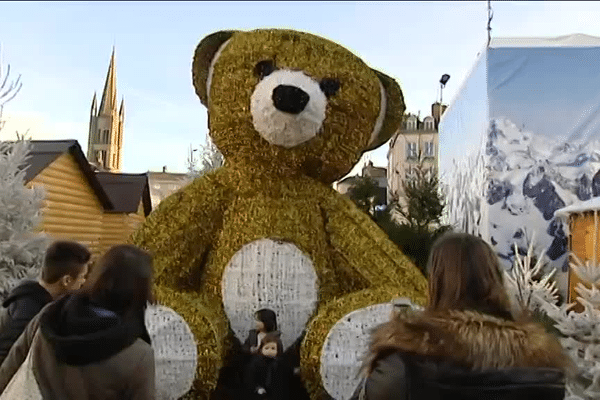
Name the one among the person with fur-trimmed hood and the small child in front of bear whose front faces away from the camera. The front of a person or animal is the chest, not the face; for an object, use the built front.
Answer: the person with fur-trimmed hood

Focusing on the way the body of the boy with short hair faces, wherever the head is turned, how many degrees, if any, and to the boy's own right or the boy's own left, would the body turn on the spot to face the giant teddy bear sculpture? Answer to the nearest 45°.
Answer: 0° — they already face it

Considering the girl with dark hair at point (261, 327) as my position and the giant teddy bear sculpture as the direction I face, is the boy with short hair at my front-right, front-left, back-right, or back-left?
back-left

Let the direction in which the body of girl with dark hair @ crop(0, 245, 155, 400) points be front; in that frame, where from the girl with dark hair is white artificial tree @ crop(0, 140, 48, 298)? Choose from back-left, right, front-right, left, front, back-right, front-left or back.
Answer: front-left

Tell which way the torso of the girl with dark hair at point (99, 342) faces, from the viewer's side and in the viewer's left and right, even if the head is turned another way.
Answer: facing away from the viewer and to the right of the viewer

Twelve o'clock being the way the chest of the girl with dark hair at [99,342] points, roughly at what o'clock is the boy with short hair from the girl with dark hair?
The boy with short hair is roughly at 10 o'clock from the girl with dark hair.

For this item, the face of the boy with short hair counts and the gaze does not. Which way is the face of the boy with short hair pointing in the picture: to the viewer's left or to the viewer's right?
to the viewer's right

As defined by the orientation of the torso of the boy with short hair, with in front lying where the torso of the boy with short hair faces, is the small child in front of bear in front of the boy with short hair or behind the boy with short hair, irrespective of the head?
in front

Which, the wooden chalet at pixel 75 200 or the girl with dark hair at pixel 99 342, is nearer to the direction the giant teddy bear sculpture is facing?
the girl with dark hair

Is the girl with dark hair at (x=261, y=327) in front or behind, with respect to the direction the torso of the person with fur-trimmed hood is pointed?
in front

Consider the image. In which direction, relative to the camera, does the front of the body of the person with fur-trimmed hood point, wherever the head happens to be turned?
away from the camera

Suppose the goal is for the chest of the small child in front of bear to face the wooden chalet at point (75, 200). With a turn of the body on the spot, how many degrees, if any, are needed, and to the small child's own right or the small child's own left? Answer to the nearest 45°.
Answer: approximately 135° to the small child's own right

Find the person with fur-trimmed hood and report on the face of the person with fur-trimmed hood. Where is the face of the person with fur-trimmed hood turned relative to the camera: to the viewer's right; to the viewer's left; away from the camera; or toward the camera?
away from the camera
